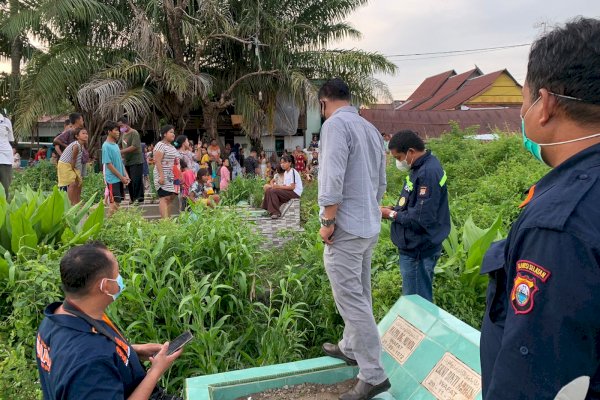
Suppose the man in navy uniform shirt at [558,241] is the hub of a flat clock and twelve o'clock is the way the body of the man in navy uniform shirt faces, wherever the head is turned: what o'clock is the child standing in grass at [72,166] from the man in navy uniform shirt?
The child standing in grass is roughly at 1 o'clock from the man in navy uniform shirt.

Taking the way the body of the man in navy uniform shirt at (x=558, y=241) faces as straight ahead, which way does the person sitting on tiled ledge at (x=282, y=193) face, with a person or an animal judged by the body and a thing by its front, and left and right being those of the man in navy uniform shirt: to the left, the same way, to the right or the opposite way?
to the left

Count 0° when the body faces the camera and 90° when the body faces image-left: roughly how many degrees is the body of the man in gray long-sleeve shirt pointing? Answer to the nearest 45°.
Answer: approximately 135°

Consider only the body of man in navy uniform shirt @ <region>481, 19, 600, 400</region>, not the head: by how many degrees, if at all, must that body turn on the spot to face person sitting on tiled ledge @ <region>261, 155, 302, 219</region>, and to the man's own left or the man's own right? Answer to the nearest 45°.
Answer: approximately 45° to the man's own right

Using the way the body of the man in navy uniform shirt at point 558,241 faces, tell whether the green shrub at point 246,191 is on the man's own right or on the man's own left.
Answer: on the man's own right

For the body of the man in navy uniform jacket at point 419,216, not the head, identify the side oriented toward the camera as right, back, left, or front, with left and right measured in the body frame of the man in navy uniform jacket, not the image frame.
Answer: left

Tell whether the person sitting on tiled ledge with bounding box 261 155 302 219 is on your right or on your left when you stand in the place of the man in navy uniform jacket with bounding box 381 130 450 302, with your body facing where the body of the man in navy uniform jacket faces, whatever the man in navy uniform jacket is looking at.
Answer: on your right

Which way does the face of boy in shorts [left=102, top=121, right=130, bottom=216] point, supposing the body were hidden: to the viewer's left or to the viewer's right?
to the viewer's right

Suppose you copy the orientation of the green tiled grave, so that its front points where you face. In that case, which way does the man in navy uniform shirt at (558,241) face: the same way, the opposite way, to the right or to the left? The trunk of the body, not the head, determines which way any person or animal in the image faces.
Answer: to the right
